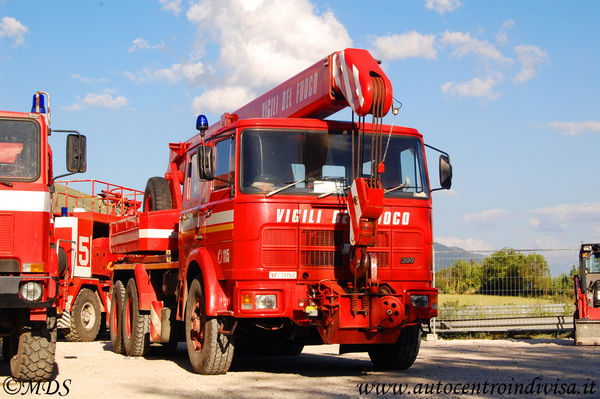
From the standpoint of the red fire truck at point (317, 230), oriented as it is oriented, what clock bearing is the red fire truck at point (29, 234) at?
the red fire truck at point (29, 234) is roughly at 4 o'clock from the red fire truck at point (317, 230).

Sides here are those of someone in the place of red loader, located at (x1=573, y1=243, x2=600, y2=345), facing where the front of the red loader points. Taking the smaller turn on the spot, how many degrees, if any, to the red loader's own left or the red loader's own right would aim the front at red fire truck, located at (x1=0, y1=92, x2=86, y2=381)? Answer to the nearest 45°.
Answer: approximately 45° to the red loader's own right

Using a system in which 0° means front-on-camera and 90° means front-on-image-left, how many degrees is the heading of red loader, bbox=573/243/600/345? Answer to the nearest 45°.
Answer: approximately 0°

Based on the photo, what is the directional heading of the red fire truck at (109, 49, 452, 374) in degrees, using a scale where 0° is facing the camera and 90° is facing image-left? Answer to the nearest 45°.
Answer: approximately 315°

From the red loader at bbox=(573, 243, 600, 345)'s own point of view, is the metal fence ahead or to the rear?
to the rear

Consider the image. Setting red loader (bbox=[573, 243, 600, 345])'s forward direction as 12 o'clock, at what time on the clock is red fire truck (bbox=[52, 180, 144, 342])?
The red fire truck is roughly at 3 o'clock from the red loader.

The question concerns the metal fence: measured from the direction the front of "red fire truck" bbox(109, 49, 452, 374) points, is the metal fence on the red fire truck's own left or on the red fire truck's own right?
on the red fire truck's own left
